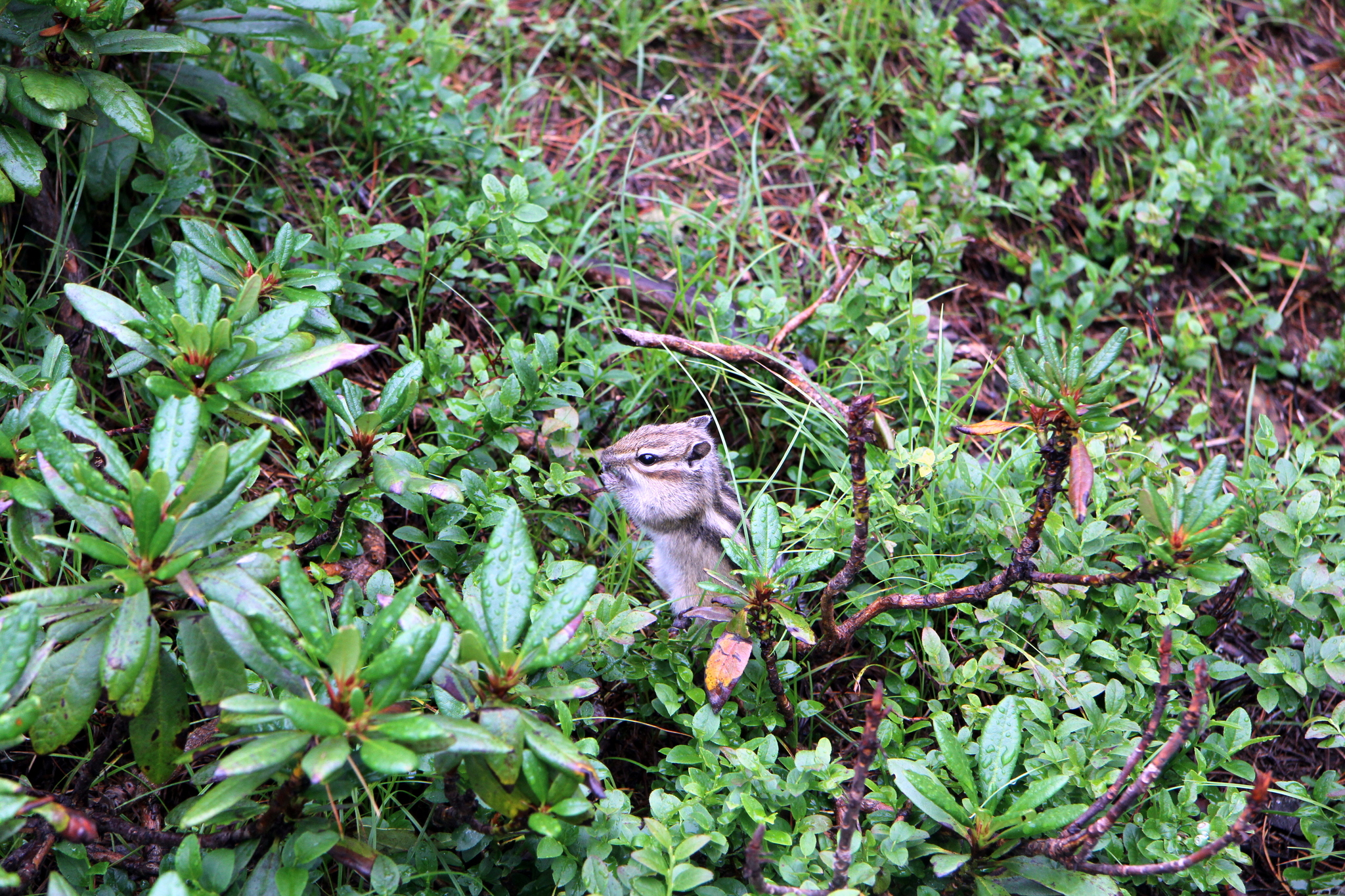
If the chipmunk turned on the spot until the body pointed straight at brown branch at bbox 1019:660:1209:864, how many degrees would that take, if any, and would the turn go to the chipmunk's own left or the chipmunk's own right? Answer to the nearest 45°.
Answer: approximately 135° to the chipmunk's own left

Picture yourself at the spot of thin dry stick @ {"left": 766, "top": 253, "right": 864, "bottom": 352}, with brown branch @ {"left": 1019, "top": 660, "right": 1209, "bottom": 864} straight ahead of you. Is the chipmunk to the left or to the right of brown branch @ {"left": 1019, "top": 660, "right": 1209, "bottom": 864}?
right

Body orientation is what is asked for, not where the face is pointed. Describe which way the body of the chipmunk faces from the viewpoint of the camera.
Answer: to the viewer's left

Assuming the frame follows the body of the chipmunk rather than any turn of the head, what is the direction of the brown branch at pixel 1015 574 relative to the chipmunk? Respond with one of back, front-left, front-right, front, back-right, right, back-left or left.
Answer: back-left
